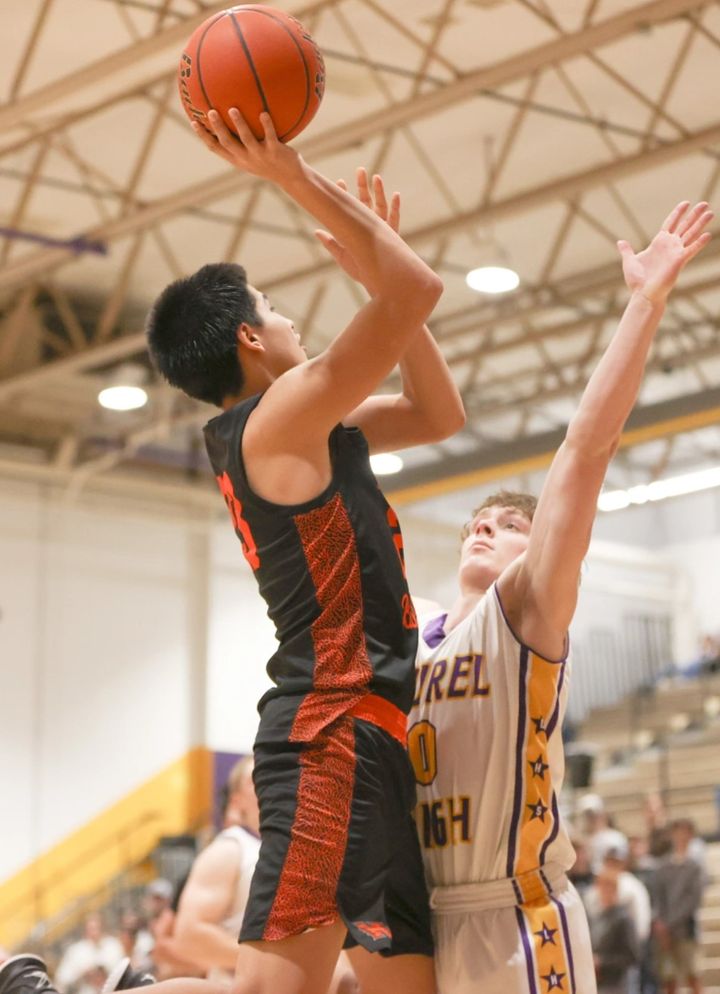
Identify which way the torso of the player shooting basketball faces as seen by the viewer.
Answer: to the viewer's right

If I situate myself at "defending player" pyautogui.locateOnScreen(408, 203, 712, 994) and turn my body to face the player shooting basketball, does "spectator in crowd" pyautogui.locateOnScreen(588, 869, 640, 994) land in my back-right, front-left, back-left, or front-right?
back-right

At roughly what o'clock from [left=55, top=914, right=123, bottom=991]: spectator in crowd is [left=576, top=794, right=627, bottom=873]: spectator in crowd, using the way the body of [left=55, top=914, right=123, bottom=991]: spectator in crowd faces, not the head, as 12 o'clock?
[left=576, top=794, right=627, bottom=873]: spectator in crowd is roughly at 10 o'clock from [left=55, top=914, right=123, bottom=991]: spectator in crowd.

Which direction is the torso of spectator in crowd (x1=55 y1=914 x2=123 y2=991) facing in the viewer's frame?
toward the camera

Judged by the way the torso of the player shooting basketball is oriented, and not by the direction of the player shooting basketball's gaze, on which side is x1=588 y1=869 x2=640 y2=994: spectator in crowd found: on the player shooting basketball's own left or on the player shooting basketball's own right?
on the player shooting basketball's own left

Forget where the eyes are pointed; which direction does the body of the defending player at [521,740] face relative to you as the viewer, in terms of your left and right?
facing the viewer and to the left of the viewer

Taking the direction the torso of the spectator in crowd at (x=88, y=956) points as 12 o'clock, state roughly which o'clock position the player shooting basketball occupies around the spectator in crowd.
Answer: The player shooting basketball is roughly at 12 o'clock from the spectator in crowd.

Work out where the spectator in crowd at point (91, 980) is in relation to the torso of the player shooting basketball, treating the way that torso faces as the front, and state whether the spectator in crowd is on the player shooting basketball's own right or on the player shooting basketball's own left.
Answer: on the player shooting basketball's own left

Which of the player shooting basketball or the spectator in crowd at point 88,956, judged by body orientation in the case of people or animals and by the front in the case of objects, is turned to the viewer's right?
the player shooting basketball

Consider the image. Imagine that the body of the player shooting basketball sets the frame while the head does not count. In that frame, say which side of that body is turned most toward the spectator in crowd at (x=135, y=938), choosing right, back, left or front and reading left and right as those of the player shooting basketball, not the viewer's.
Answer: left

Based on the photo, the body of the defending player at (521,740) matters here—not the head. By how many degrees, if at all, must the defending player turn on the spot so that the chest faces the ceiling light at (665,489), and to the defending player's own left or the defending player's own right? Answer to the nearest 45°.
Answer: approximately 135° to the defending player's own right

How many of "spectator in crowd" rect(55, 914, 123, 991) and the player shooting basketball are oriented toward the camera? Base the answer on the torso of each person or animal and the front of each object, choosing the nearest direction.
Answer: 1
